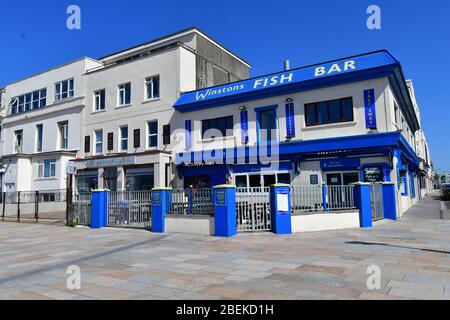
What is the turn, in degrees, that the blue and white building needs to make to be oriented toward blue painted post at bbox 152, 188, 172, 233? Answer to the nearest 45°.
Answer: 0° — it already faces it

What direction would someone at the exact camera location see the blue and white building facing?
facing the viewer and to the left of the viewer

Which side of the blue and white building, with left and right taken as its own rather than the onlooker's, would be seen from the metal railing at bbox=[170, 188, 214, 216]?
front

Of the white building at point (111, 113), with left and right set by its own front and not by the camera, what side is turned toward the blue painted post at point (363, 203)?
left

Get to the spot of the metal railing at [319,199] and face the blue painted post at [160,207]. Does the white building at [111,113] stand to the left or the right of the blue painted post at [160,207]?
right

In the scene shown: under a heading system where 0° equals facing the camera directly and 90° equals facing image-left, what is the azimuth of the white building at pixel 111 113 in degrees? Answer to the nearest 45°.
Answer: approximately 45°

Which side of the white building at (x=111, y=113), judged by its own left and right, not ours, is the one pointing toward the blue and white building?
left

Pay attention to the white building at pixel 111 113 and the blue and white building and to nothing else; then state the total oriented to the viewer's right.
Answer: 0
